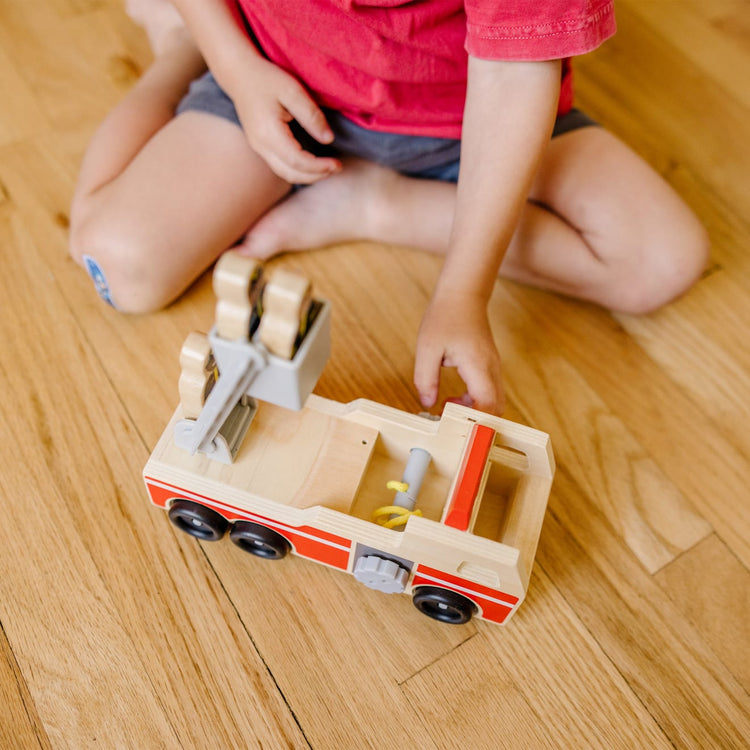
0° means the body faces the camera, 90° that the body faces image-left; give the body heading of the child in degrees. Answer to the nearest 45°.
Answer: approximately 0°
